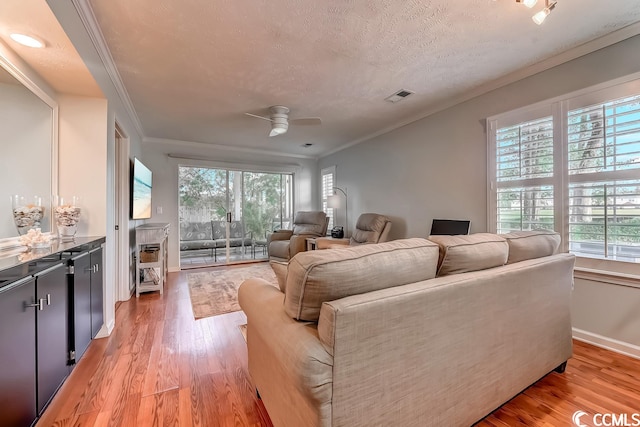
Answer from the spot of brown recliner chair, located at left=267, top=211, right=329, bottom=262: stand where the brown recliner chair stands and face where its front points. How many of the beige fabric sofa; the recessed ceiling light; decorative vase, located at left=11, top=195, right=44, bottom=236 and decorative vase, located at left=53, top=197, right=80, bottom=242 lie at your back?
0

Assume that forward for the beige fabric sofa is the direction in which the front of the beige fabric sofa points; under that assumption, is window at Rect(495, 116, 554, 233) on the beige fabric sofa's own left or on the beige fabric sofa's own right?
on the beige fabric sofa's own right

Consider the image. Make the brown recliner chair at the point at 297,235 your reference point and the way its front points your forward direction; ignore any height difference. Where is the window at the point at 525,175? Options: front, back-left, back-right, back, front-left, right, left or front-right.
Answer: left

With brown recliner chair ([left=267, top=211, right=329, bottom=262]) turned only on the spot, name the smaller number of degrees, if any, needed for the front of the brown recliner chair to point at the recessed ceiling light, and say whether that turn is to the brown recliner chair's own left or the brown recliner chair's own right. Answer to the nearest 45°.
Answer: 0° — it already faces it

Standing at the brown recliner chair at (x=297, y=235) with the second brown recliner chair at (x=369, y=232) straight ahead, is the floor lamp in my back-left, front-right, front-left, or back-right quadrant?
front-left

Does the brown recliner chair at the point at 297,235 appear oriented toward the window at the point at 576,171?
no

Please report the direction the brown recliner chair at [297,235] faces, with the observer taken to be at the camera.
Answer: facing the viewer and to the left of the viewer

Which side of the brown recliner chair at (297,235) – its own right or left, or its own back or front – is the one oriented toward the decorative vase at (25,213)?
front

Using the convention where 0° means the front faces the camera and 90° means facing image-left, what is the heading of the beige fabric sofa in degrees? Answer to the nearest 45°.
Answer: approximately 135°

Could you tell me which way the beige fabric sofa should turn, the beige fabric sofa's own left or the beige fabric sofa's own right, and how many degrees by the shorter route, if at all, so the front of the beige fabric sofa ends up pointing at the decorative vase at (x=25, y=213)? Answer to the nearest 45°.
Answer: approximately 45° to the beige fabric sofa's own left

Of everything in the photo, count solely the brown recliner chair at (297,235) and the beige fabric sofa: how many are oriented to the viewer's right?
0

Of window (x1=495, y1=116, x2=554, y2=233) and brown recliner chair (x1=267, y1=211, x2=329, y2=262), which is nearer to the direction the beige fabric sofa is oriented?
the brown recliner chair

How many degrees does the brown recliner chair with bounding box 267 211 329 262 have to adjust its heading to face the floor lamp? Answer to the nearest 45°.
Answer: approximately 135° to its left

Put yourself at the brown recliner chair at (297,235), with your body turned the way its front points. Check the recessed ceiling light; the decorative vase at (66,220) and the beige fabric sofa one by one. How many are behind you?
0

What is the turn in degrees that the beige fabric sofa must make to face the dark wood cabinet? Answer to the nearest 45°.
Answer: approximately 45° to its left

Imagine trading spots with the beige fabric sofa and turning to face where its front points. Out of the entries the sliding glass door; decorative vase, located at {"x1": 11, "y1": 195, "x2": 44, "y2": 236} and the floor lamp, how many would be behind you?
0

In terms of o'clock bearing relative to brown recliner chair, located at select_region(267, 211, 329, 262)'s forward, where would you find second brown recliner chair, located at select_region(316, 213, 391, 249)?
The second brown recliner chair is roughly at 9 o'clock from the brown recliner chair.

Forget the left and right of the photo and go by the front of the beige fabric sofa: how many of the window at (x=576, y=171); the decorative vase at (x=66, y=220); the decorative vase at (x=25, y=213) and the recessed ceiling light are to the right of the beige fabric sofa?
1

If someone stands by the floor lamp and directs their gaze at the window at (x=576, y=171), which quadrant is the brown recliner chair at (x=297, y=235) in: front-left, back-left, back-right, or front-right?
back-right
